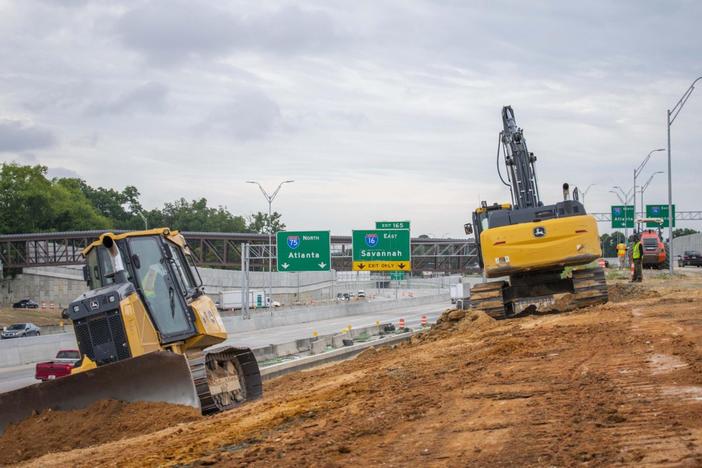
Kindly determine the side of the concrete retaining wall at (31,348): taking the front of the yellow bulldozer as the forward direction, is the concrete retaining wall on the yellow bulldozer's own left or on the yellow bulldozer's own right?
on the yellow bulldozer's own right

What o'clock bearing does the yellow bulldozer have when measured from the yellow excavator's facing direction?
The yellow bulldozer is roughly at 7 o'clock from the yellow excavator.

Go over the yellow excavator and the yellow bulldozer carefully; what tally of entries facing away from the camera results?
1

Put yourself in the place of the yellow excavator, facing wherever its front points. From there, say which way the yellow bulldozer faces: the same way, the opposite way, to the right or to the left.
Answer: the opposite way

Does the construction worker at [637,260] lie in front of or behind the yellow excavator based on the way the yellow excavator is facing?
in front

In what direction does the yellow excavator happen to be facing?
away from the camera

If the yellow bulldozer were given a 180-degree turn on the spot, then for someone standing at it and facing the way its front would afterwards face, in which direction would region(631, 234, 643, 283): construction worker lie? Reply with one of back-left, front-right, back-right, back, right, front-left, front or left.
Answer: front

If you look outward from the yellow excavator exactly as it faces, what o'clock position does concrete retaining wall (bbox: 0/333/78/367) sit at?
The concrete retaining wall is roughly at 10 o'clock from the yellow excavator.

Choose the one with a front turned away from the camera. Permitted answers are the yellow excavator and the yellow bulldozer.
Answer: the yellow excavator
